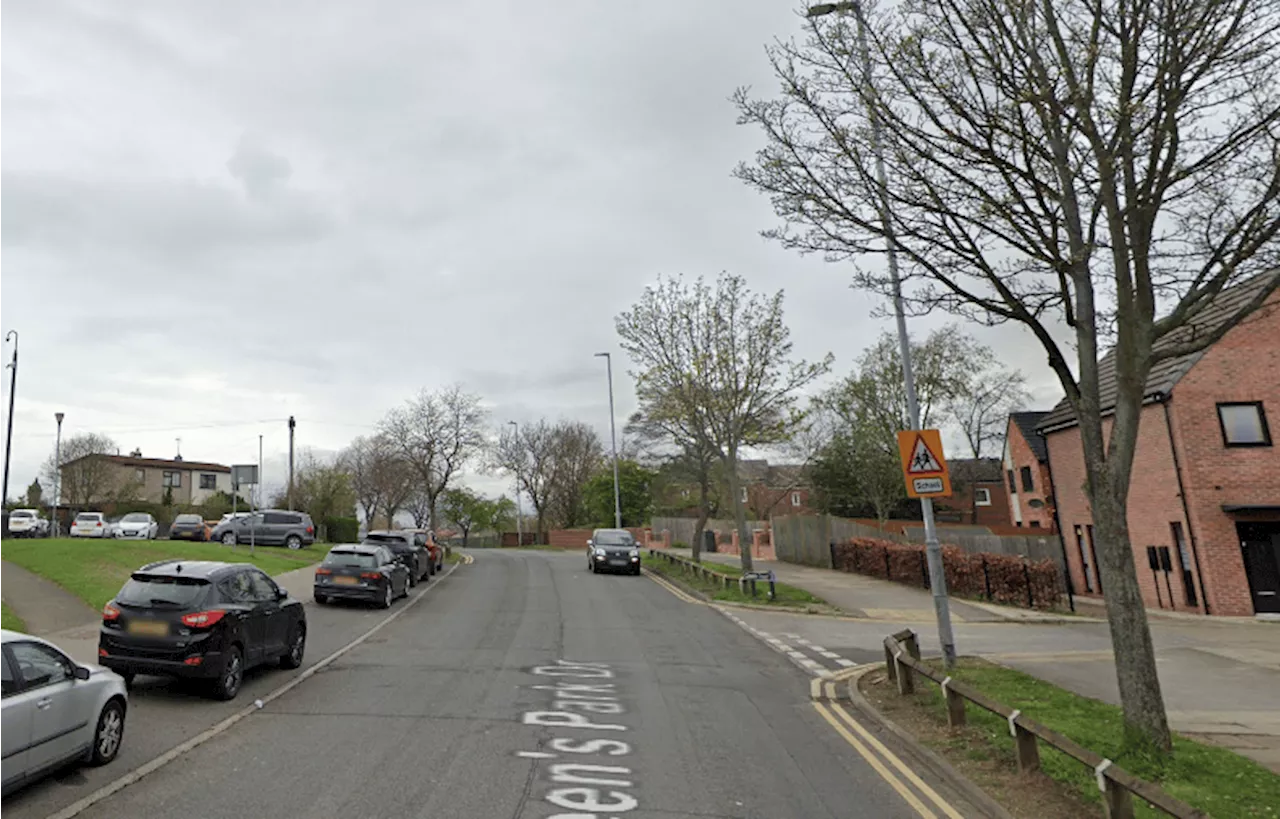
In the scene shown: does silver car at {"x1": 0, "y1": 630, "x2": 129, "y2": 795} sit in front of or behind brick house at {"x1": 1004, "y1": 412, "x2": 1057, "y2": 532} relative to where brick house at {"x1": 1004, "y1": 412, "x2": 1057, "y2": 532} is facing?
in front

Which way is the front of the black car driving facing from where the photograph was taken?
facing the viewer

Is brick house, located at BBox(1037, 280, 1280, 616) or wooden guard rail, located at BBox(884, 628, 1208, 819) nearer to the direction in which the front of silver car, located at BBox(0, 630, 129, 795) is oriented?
the brick house

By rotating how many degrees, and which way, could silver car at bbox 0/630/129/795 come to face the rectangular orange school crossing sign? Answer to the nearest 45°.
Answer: approximately 45° to its right

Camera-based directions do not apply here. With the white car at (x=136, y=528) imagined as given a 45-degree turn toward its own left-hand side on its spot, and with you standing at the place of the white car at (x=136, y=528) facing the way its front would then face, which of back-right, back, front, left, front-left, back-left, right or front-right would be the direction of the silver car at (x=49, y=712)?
front

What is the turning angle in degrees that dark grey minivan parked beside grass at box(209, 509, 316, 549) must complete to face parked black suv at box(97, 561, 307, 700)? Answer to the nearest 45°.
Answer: approximately 90° to its left

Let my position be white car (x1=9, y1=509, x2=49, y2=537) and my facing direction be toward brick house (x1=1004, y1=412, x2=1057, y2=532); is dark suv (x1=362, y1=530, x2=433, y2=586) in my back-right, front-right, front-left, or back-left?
front-right

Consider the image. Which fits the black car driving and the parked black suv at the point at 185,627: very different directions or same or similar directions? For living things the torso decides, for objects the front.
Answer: very different directions

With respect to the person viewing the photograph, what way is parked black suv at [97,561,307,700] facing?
facing away from the viewer and to the right of the viewer

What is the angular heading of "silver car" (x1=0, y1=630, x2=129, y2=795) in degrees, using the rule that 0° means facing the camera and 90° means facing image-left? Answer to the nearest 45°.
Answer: approximately 225°

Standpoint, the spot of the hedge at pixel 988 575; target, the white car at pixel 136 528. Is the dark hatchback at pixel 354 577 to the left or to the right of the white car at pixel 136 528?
left

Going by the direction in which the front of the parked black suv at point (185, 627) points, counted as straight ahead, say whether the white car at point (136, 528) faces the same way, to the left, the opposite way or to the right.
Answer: the opposite way

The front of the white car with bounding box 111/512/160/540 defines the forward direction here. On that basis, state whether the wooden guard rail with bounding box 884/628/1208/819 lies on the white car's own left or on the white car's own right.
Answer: on the white car's own left

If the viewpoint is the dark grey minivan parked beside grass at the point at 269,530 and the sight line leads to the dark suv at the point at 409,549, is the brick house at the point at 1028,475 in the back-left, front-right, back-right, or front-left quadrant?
front-left

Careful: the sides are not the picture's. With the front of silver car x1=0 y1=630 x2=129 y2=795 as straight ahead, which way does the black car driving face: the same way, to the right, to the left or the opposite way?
the opposite way

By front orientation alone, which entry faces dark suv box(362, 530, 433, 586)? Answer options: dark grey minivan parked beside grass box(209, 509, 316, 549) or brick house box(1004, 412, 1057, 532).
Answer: the brick house

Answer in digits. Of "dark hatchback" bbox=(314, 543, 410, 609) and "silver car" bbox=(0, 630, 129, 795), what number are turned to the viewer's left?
0

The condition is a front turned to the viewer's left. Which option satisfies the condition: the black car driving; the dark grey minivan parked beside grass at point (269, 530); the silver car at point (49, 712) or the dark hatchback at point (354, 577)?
the dark grey minivan parked beside grass

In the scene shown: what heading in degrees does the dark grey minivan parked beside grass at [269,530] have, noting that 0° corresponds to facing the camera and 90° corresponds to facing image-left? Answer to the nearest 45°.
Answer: approximately 90°

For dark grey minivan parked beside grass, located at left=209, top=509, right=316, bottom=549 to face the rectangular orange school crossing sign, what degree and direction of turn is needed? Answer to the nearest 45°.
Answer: approximately 90° to its left
